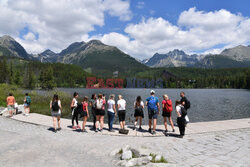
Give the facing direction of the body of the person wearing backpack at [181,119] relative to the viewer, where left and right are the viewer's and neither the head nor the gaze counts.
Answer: facing away from the viewer and to the left of the viewer

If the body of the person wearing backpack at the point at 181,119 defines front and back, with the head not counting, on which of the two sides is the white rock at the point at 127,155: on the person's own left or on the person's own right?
on the person's own left

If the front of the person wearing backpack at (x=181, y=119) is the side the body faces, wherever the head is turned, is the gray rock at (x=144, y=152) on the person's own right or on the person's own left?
on the person's own left

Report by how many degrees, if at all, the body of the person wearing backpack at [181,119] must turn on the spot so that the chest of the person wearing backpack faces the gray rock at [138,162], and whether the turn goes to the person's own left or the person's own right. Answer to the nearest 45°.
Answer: approximately 135° to the person's own left

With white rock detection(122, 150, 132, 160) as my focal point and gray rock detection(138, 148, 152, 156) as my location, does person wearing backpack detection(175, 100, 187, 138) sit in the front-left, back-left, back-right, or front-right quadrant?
back-right
